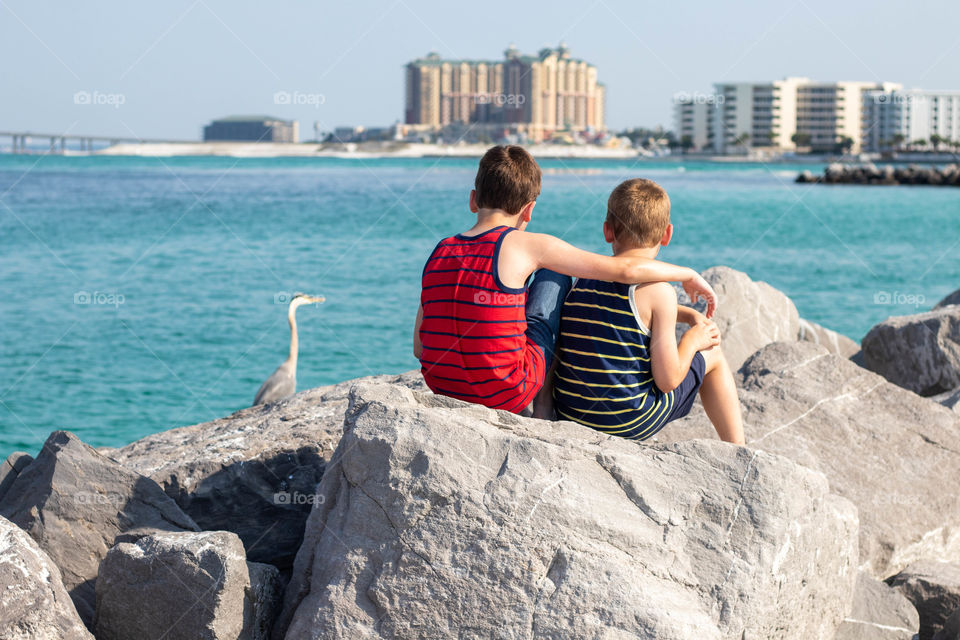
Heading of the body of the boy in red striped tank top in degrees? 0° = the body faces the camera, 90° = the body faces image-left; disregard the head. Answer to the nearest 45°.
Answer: approximately 225°

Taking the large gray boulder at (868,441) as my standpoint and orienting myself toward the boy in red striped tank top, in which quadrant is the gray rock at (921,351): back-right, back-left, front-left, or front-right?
back-right

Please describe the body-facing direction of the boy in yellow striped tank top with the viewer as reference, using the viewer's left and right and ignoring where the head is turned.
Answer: facing away from the viewer and to the right of the viewer

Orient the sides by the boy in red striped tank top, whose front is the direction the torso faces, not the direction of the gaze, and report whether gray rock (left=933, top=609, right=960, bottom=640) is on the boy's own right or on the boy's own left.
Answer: on the boy's own right

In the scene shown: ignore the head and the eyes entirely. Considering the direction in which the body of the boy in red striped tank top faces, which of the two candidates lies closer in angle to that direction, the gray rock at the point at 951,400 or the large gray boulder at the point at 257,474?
the gray rock

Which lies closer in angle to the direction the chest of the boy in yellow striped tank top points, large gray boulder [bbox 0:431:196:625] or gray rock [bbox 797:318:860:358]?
the gray rock

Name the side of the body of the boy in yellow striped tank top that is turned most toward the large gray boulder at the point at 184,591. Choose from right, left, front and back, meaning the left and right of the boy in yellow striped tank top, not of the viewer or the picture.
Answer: back

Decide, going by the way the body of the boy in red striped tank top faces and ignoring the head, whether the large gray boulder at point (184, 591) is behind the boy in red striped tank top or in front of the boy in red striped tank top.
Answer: behind

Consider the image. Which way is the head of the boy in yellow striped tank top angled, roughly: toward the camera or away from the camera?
away from the camera
